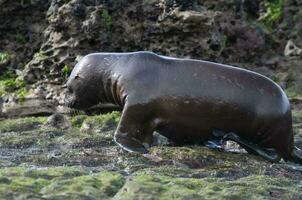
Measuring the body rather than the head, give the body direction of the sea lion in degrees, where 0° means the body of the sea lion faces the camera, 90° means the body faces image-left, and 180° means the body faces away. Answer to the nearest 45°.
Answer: approximately 90°
